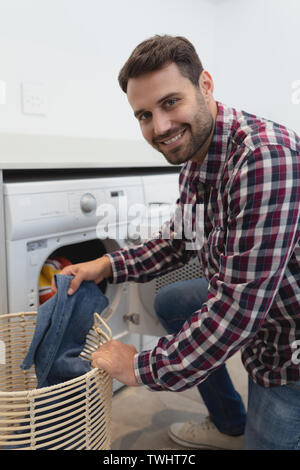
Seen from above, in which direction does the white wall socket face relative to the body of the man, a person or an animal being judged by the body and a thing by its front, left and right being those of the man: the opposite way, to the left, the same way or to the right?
to the left

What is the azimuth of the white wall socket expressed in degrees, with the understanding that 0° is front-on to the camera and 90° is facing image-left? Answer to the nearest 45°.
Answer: approximately 0°

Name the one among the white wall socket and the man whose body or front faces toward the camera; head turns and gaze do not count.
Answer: the white wall socket

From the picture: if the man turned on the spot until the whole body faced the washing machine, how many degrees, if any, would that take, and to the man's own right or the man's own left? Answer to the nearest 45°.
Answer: approximately 45° to the man's own right

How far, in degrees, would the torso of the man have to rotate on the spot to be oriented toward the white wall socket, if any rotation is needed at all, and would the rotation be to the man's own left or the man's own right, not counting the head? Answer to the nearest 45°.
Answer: approximately 45° to the man's own right

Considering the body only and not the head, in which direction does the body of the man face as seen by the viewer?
to the viewer's left

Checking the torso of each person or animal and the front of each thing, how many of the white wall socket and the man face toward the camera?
1
